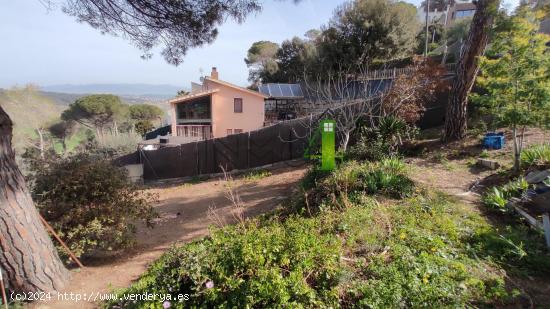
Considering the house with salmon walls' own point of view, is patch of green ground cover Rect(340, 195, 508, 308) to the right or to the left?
on its left

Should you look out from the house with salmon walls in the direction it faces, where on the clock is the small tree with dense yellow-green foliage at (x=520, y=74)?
The small tree with dense yellow-green foliage is roughly at 10 o'clock from the house with salmon walls.

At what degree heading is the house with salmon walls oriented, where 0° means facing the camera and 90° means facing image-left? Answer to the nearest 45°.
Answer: approximately 45°

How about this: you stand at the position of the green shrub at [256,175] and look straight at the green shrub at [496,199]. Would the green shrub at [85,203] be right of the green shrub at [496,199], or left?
right

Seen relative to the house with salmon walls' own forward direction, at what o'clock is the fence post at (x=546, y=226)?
The fence post is roughly at 10 o'clock from the house with salmon walls.
